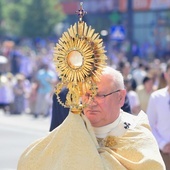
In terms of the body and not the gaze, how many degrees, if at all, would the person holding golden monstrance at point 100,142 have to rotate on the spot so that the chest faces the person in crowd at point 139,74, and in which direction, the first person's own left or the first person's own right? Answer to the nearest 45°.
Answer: approximately 135° to the first person's own right

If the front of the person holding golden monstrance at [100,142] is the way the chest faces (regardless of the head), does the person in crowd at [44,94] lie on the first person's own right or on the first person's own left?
on the first person's own right

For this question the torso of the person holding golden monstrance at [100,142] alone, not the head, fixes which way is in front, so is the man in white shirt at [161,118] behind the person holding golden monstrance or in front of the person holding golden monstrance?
behind

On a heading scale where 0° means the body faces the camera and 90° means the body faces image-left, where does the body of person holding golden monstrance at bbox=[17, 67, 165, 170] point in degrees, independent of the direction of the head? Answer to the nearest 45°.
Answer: approximately 45°

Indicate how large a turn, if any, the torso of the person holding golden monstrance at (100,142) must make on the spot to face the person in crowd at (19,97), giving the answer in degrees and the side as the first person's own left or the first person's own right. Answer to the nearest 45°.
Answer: approximately 135° to the first person's own right
